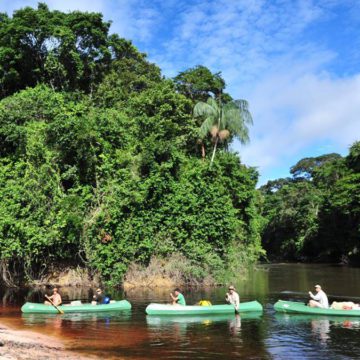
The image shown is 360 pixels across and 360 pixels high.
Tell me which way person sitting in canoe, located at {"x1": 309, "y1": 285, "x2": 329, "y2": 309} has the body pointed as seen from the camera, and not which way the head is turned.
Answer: to the viewer's left

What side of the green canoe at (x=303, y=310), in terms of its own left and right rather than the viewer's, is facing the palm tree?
right

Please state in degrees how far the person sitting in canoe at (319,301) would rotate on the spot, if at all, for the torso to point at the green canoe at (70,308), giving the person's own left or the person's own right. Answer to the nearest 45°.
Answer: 0° — they already face it

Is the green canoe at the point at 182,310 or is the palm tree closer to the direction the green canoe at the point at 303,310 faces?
the green canoe

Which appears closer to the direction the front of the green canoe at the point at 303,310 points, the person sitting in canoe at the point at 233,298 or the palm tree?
the person sitting in canoe

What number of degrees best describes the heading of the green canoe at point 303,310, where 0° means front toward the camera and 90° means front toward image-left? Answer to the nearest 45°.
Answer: approximately 90°

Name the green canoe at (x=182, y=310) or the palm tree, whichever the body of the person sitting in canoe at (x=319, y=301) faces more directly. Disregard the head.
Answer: the green canoe
